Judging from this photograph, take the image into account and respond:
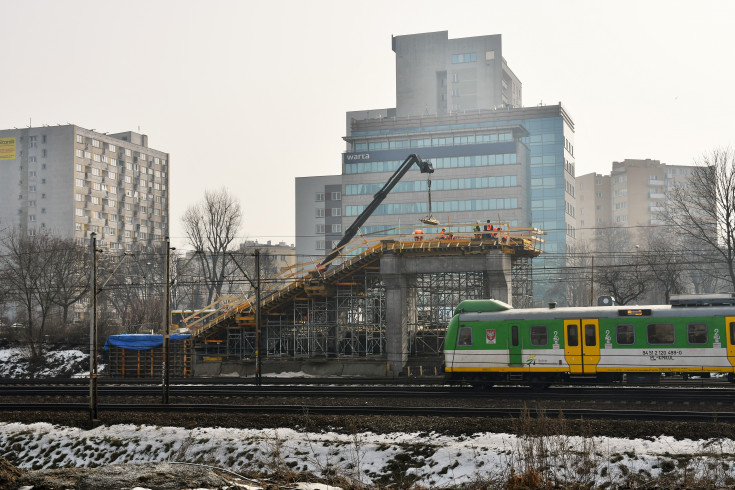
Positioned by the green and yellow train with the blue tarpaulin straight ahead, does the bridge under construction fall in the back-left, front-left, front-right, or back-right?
front-right

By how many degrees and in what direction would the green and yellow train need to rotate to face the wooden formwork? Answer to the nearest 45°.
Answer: approximately 45° to its right

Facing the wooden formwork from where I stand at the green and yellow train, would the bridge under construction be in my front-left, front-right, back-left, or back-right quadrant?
front-right

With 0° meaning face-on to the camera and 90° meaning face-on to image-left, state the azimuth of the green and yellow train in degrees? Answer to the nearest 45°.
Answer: approximately 90°

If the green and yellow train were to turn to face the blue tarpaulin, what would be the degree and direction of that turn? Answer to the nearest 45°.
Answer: approximately 45° to its right

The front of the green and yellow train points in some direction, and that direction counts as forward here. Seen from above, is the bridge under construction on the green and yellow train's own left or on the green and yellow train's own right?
on the green and yellow train's own right

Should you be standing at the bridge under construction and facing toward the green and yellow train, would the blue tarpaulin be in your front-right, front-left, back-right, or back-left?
back-right
